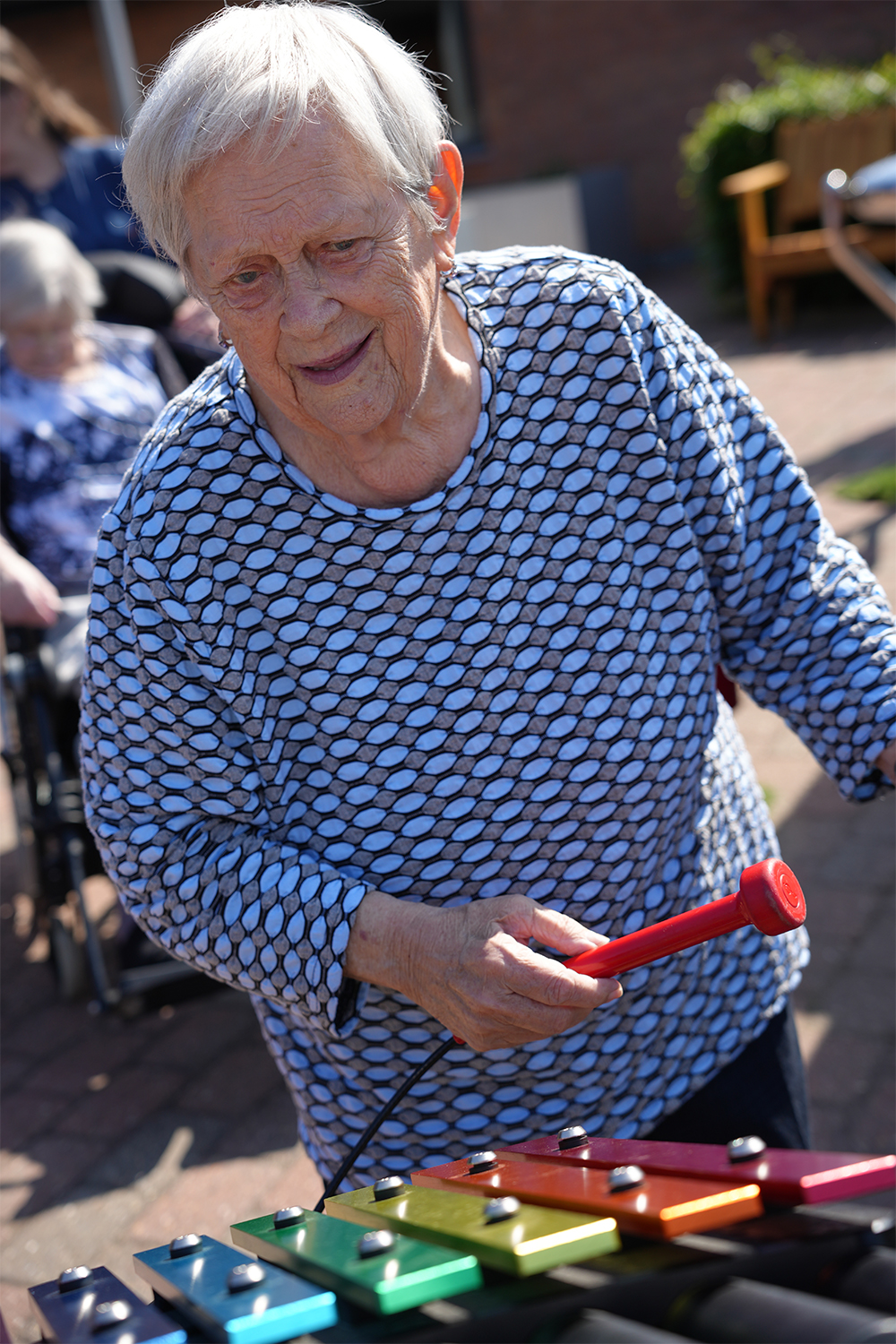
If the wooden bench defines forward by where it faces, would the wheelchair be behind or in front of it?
in front

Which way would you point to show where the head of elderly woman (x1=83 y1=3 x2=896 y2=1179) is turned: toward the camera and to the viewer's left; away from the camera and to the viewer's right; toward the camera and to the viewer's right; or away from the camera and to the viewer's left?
toward the camera and to the viewer's left

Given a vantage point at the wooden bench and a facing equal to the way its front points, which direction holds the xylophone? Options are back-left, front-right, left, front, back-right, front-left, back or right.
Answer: front-left

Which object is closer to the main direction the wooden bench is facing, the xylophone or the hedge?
the xylophone

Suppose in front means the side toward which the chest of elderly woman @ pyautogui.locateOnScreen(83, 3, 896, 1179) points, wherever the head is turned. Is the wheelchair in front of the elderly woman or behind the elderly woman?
behind

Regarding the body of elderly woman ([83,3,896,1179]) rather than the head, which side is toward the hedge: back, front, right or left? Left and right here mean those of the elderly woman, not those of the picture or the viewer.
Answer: back

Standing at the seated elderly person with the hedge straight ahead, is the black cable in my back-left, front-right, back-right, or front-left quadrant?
back-right

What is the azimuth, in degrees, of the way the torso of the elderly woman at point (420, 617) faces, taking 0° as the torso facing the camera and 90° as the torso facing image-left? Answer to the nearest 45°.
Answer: approximately 0°

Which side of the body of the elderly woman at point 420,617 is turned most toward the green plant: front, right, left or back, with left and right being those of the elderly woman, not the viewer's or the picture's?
back

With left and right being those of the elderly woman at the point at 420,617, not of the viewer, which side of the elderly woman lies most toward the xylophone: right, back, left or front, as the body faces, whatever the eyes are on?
front
